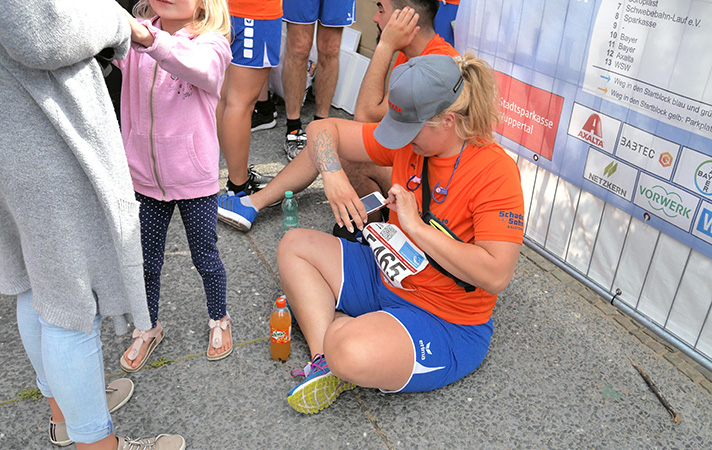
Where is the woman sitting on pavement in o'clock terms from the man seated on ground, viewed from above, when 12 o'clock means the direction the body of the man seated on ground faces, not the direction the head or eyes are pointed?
The woman sitting on pavement is roughly at 9 o'clock from the man seated on ground.

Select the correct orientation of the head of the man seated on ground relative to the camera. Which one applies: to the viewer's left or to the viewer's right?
to the viewer's left

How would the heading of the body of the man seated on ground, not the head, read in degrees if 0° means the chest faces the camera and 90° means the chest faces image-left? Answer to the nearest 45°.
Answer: approximately 90°

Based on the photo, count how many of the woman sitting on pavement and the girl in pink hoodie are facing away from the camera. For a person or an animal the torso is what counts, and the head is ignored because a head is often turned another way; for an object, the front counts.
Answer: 0

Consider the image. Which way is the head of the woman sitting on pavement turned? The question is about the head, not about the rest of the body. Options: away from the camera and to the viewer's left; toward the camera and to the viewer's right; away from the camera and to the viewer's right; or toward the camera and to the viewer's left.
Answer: toward the camera and to the viewer's left

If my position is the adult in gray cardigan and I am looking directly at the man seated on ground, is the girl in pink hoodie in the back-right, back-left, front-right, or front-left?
front-left

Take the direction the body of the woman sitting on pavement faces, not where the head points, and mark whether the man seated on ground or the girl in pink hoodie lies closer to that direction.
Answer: the girl in pink hoodie

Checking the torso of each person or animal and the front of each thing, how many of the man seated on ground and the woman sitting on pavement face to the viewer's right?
0

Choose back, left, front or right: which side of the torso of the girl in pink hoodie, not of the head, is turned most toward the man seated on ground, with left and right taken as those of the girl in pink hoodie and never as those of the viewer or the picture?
back

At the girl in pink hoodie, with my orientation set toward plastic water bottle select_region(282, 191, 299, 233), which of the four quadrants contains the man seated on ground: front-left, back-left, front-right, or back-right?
front-right

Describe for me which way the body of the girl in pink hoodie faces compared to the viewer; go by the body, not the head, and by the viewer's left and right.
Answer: facing the viewer and to the left of the viewer
